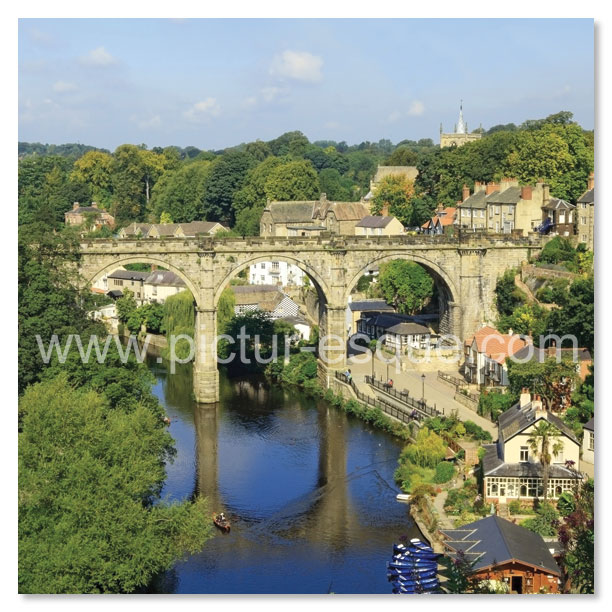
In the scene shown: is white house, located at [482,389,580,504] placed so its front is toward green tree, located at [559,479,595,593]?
yes

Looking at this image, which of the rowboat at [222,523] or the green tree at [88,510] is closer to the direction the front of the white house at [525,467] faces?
the green tree

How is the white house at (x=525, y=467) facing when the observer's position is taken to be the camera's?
facing the viewer

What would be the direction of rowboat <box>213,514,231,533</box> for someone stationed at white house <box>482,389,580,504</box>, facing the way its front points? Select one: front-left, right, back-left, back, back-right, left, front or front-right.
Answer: right

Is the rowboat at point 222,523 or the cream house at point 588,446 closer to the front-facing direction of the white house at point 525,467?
the rowboat

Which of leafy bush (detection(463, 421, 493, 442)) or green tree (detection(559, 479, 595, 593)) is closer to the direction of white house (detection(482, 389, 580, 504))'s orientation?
the green tree

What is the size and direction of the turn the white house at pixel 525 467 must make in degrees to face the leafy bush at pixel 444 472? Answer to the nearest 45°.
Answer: approximately 135° to its right

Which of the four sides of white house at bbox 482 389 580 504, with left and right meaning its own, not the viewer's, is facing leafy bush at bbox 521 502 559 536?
front

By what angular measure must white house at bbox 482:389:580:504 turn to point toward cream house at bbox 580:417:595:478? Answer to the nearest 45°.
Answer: approximately 135° to its left
